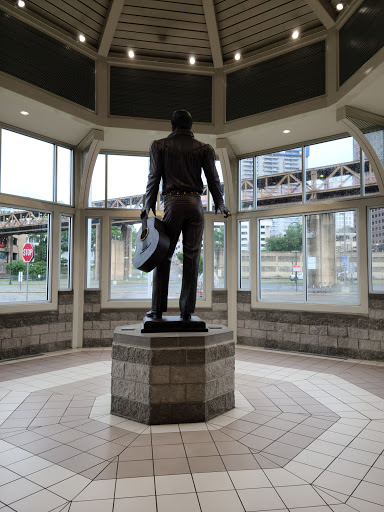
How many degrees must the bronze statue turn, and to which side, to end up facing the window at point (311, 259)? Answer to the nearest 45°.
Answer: approximately 45° to its right

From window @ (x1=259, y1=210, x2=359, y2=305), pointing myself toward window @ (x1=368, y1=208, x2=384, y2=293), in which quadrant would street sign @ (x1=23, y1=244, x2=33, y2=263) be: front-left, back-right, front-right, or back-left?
back-right

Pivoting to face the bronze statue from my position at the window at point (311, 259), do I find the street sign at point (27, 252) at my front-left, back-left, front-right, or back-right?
front-right

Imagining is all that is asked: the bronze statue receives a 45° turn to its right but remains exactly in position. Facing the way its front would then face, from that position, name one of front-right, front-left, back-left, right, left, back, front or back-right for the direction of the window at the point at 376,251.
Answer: front

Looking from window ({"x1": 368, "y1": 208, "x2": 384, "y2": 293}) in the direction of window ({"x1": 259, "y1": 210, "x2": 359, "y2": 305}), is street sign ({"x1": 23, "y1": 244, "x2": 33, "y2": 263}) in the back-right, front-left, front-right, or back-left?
front-left

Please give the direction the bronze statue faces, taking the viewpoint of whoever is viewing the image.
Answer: facing away from the viewer

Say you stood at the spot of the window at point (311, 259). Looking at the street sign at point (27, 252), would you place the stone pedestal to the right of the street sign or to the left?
left

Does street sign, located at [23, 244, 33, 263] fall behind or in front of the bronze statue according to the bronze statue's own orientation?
in front

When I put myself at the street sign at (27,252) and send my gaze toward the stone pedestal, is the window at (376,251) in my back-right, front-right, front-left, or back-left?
front-left
